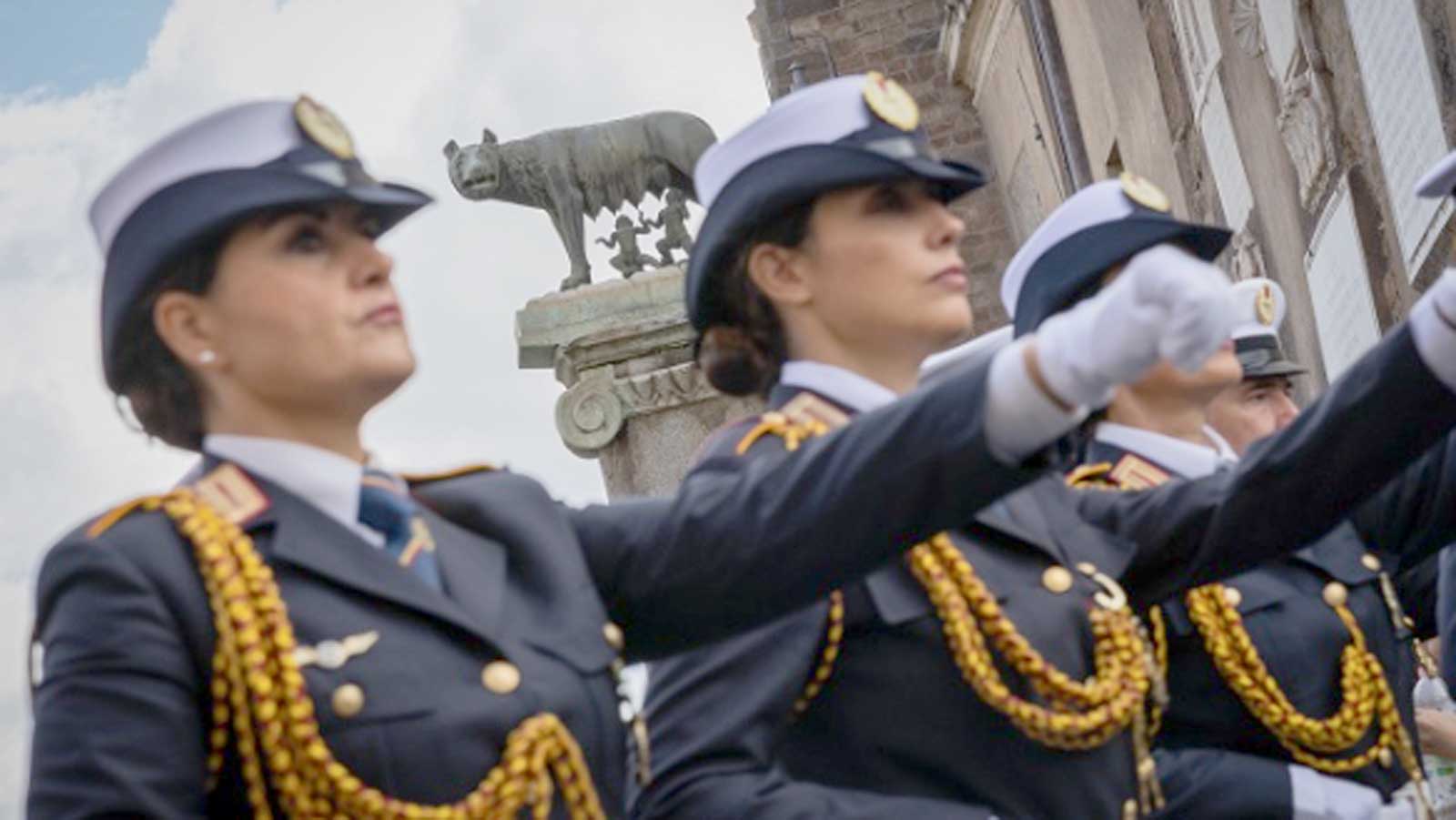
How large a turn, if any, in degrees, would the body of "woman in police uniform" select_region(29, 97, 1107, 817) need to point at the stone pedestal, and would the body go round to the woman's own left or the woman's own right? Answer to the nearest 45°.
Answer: approximately 135° to the woman's own left

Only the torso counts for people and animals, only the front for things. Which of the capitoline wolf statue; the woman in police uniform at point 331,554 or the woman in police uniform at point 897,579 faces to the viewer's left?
the capitoline wolf statue

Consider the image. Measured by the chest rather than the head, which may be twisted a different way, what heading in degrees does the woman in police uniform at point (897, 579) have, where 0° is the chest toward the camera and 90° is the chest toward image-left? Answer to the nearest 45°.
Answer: approximately 315°

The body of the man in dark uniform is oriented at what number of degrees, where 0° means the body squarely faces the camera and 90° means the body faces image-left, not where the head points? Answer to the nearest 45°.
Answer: approximately 315°

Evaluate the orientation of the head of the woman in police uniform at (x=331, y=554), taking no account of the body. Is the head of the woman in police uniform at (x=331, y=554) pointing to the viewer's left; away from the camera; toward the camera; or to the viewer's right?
to the viewer's right

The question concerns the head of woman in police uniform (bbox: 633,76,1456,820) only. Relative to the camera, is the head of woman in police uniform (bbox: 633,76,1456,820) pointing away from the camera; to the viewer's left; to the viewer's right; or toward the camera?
to the viewer's right

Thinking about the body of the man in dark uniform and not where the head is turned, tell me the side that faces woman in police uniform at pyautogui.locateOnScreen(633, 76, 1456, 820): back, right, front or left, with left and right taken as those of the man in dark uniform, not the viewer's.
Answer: right

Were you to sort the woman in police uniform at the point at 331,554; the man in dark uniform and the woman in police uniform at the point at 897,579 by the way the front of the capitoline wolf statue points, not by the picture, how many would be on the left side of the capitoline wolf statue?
3

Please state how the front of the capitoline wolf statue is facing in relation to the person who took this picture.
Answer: facing to the left of the viewer

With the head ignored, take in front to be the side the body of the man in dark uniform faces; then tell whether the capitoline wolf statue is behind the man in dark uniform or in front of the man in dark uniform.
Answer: behind
